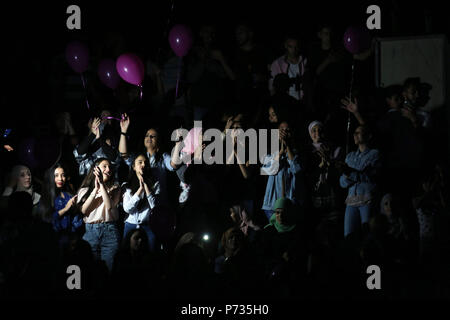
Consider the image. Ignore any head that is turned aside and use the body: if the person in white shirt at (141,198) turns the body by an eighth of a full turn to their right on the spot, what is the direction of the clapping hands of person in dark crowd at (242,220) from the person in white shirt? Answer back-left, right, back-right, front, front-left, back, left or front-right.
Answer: back-left

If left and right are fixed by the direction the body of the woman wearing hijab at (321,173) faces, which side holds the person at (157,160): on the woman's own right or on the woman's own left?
on the woman's own right

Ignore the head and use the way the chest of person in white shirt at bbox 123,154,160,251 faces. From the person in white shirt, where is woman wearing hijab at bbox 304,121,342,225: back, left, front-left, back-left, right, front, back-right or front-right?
left

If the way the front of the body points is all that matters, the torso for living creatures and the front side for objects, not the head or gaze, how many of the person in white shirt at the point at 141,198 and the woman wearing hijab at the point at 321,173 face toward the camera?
2

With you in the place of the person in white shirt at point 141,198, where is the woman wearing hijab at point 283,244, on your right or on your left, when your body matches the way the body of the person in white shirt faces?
on your left

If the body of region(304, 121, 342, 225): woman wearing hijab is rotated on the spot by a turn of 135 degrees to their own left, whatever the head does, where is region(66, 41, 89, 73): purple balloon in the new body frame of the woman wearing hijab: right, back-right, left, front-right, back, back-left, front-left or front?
back-left

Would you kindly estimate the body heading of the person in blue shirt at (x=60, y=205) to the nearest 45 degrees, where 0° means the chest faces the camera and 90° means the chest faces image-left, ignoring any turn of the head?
approximately 315°

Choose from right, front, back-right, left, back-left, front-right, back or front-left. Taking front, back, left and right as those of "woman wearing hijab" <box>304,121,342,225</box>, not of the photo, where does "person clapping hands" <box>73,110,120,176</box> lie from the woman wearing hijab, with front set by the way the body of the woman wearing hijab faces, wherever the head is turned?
right

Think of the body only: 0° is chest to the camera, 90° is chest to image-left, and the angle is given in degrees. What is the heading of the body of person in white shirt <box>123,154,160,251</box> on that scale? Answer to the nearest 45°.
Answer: approximately 0°

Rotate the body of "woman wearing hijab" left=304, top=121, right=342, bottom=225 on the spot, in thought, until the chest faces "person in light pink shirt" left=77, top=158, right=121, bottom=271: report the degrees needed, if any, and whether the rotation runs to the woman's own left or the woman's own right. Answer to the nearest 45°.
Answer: approximately 90° to the woman's own right
